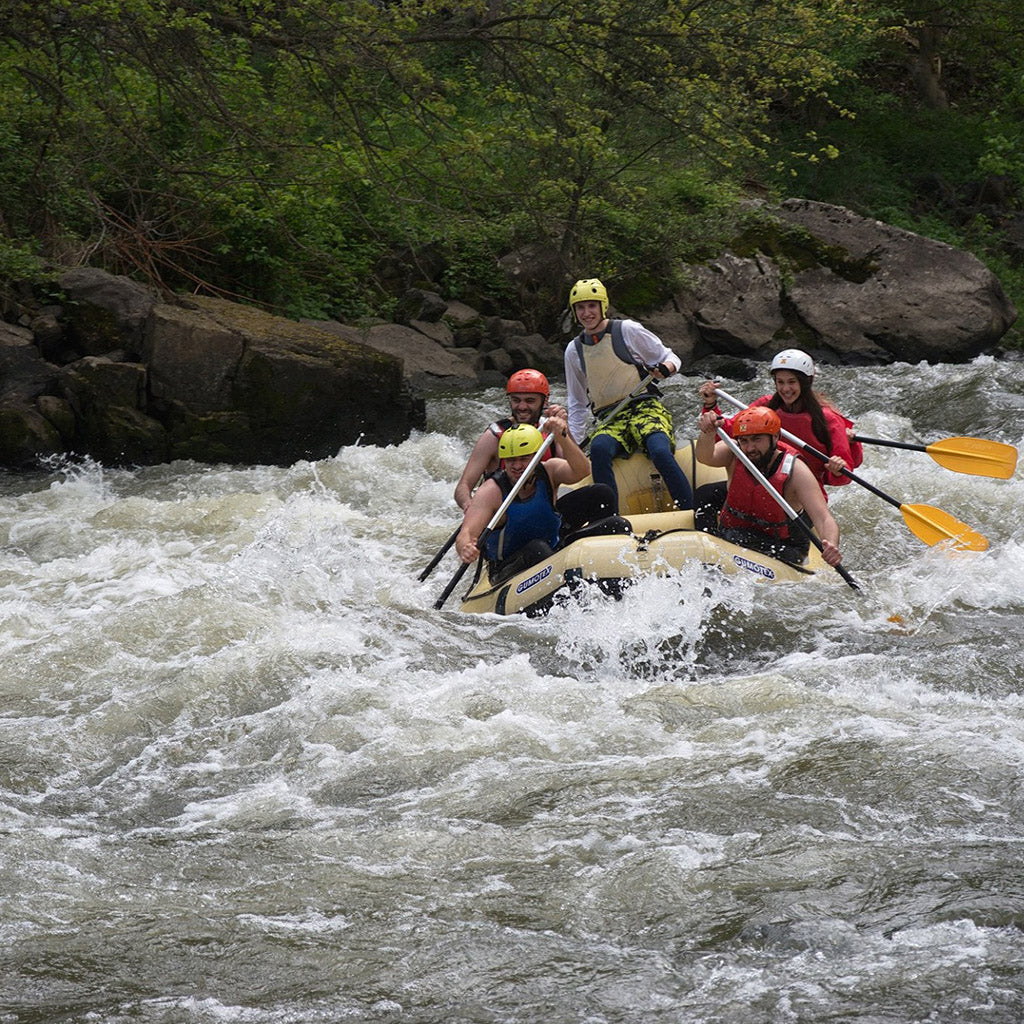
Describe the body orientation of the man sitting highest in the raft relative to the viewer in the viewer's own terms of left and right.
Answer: facing the viewer

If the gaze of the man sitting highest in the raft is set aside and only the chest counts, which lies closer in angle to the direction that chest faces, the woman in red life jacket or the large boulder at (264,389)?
the woman in red life jacket

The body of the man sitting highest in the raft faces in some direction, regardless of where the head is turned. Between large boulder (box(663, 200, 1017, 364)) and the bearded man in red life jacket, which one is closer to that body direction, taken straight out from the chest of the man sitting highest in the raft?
the bearded man in red life jacket

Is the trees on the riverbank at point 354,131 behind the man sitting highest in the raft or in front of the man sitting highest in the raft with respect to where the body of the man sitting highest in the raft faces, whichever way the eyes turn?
behind

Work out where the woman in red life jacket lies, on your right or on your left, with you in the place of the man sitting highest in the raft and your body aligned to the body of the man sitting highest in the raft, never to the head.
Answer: on your left

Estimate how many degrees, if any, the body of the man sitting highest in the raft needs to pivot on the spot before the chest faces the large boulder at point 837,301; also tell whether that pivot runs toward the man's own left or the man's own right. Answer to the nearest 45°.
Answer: approximately 180°

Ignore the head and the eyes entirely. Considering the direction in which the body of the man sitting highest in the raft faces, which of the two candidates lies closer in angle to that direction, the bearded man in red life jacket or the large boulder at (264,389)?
the bearded man in red life jacket

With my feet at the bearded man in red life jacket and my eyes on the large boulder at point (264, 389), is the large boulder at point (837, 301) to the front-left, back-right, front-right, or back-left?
front-right
